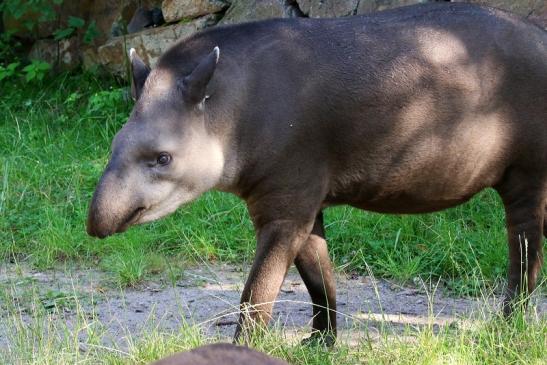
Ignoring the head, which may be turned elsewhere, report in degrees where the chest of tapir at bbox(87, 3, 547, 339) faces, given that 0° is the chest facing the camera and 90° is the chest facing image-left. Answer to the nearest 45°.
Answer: approximately 90°

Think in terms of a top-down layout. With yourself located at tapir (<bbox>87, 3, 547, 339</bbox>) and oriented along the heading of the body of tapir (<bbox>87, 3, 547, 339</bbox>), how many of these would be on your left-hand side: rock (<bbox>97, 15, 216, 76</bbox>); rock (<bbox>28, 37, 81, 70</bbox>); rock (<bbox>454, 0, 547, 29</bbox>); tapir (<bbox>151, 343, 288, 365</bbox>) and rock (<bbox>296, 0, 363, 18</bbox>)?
1

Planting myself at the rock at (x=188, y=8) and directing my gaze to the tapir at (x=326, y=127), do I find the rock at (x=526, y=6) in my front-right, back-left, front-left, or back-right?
front-left

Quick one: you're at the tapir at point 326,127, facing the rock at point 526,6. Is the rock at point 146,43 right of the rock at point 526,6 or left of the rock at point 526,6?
left

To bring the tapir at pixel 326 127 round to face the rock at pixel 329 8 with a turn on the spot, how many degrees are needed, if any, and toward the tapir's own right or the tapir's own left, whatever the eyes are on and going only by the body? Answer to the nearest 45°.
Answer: approximately 90° to the tapir's own right

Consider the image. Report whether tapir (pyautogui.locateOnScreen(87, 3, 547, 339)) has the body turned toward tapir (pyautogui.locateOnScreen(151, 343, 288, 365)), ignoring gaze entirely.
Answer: no

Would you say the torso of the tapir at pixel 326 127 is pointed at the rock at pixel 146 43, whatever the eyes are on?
no

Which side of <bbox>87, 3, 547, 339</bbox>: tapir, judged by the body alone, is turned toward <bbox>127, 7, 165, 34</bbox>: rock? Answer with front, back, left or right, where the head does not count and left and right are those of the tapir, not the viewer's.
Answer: right

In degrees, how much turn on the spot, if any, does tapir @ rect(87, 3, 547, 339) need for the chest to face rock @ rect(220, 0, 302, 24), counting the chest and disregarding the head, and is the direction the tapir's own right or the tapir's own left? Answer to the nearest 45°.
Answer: approximately 90° to the tapir's own right

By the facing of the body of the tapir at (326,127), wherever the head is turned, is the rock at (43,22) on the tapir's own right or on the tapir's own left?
on the tapir's own right

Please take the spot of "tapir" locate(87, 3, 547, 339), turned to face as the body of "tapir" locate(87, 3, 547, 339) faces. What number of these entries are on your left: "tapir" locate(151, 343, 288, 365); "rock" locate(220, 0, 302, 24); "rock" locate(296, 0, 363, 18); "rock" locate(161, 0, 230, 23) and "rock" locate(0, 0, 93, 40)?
1

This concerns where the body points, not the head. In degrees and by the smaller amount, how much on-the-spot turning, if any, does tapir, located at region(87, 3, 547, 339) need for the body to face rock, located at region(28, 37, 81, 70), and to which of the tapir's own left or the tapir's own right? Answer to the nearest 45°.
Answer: approximately 45° to the tapir's own right

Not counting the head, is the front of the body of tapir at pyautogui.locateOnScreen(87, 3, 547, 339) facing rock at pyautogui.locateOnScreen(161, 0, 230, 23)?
no
